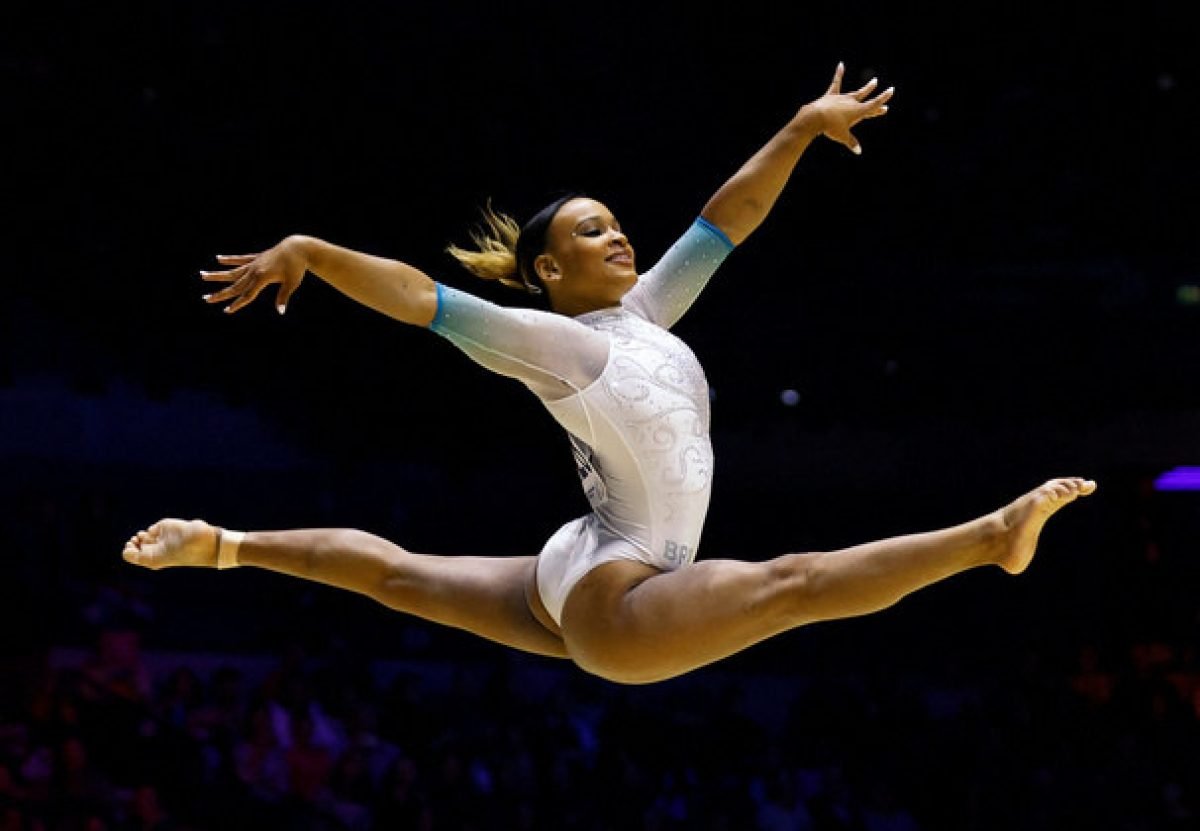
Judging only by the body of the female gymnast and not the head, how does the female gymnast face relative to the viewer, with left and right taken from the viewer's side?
facing to the right of the viewer

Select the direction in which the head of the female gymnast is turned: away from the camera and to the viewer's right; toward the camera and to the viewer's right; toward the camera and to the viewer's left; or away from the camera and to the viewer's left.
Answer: toward the camera and to the viewer's right

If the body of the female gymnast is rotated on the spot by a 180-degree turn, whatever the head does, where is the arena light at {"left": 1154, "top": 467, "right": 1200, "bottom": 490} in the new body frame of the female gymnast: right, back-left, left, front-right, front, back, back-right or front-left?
back-right
